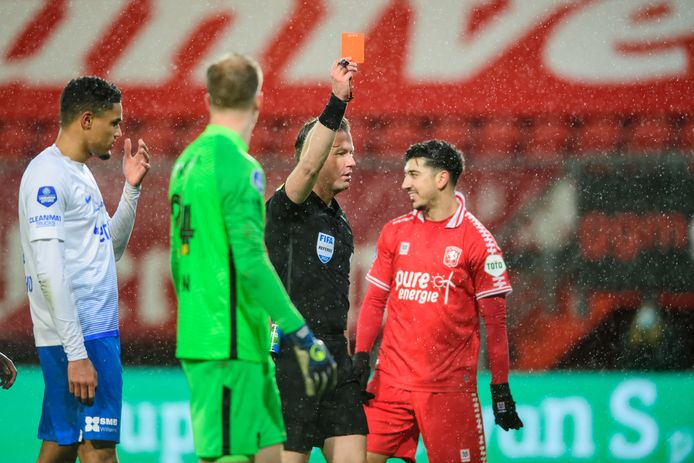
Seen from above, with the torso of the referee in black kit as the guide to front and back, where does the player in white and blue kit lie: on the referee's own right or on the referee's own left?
on the referee's own right

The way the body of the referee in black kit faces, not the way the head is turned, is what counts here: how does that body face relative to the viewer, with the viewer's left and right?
facing the viewer and to the right of the viewer

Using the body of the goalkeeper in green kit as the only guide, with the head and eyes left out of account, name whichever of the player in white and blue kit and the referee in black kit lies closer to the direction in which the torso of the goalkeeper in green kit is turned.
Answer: the referee in black kit

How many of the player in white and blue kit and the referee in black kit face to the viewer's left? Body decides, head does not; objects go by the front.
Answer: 0

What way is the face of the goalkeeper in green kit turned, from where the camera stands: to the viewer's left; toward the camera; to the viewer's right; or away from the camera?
away from the camera

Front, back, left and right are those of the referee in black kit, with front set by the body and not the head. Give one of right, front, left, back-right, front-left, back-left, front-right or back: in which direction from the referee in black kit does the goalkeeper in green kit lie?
front-right

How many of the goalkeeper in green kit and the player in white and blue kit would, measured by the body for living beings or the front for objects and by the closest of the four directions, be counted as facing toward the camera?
0

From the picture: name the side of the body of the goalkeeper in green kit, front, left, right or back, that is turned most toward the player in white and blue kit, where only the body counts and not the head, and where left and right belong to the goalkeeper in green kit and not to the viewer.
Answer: left

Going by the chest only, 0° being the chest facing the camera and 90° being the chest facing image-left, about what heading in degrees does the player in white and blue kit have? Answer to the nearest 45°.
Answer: approximately 270°

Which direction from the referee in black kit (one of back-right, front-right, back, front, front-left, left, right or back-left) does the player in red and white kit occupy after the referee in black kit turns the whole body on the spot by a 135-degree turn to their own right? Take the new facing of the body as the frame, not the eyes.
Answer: back-right

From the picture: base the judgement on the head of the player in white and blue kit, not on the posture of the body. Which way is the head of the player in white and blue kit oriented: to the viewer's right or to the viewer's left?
to the viewer's right

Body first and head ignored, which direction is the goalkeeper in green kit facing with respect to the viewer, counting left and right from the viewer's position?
facing away from the viewer and to the right of the viewer

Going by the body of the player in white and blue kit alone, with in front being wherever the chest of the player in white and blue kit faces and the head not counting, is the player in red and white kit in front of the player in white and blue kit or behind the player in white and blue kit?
in front

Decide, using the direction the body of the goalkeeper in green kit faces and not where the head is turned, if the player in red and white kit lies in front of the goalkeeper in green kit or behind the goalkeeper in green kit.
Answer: in front
